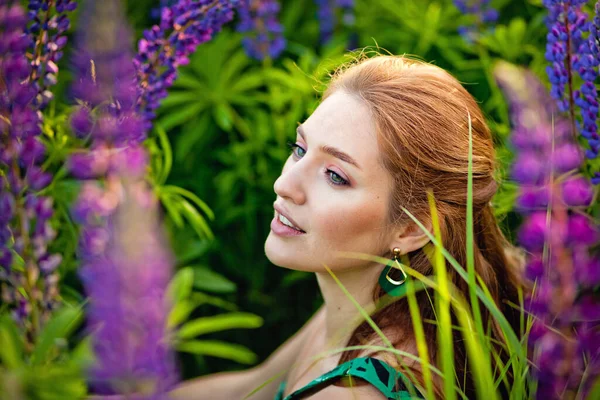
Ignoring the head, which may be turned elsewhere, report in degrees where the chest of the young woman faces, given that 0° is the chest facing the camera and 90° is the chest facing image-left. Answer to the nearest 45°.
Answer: approximately 45°

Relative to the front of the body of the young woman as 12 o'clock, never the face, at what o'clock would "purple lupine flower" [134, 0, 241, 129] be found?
The purple lupine flower is roughly at 2 o'clock from the young woman.

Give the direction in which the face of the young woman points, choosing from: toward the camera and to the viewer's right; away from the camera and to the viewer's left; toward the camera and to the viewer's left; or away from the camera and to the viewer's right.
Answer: toward the camera and to the viewer's left

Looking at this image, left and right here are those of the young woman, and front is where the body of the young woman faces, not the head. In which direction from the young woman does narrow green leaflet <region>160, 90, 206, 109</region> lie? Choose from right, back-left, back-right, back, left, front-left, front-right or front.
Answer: right

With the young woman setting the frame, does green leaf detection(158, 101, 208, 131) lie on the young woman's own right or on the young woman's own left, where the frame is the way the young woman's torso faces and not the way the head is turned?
on the young woman's own right

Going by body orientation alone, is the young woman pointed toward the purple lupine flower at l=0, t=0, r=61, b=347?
yes

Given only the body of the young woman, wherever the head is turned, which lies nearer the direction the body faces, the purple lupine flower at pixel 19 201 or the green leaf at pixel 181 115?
the purple lupine flower

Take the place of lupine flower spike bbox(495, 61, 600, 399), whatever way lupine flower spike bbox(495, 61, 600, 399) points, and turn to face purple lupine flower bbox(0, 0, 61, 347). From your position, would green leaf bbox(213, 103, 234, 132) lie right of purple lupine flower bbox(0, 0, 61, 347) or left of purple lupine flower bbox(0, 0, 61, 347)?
right

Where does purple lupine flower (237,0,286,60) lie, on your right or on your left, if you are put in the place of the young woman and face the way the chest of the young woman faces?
on your right

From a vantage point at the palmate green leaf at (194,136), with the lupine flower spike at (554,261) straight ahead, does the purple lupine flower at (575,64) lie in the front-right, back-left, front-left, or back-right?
front-left

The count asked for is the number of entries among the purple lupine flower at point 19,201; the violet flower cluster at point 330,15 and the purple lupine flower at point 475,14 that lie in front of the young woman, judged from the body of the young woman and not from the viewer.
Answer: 1

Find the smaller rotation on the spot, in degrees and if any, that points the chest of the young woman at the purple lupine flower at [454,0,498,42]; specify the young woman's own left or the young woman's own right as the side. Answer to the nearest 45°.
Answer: approximately 135° to the young woman's own right

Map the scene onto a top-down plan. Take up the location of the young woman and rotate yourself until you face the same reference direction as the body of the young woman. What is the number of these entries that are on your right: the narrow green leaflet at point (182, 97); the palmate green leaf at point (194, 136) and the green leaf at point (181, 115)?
3

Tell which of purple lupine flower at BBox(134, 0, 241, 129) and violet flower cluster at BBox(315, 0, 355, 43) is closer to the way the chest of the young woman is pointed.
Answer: the purple lupine flower

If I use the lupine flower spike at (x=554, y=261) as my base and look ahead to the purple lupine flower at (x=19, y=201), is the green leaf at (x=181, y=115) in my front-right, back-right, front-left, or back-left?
front-right

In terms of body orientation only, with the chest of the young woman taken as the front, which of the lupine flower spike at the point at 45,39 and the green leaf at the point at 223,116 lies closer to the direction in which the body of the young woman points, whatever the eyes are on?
the lupine flower spike

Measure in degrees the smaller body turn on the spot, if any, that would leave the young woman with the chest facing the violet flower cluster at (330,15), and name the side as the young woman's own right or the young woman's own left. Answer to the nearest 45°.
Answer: approximately 135° to the young woman's own right

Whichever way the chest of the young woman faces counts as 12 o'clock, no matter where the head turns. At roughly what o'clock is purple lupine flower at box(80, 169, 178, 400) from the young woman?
The purple lupine flower is roughly at 11 o'clock from the young woman.

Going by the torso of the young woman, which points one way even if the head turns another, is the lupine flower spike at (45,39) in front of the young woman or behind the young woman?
in front
